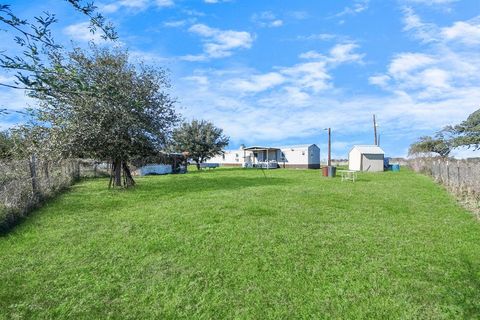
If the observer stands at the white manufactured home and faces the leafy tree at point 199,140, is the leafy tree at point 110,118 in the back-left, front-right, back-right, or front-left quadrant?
front-left

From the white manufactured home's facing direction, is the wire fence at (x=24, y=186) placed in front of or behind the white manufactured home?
in front

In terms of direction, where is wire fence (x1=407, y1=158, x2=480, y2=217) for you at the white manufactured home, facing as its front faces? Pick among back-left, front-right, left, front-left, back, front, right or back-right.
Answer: front-left

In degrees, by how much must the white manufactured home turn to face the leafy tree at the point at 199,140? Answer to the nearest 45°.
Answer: approximately 45° to its right

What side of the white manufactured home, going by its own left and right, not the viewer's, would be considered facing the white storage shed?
left

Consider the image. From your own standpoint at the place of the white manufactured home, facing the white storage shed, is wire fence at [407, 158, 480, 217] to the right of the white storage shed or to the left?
right

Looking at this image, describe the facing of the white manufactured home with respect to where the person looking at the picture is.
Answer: facing the viewer and to the left of the viewer

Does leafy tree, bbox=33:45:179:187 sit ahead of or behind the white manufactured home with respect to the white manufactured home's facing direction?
ahead

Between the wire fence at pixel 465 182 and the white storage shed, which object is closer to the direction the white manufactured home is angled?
the wire fence

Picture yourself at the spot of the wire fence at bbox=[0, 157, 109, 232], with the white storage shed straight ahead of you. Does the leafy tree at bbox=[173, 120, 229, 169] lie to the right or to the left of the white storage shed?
left

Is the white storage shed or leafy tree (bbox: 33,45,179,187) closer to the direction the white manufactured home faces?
the leafy tree
